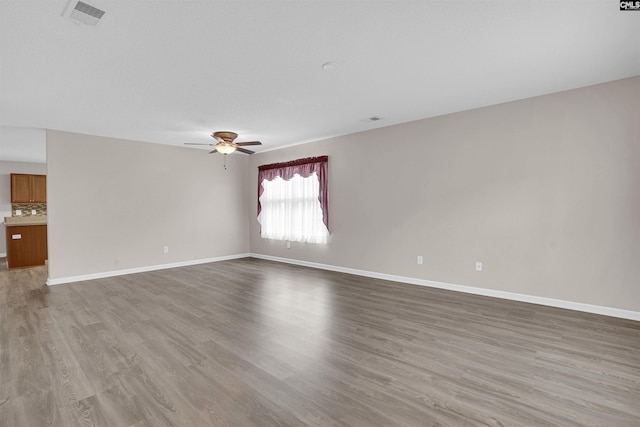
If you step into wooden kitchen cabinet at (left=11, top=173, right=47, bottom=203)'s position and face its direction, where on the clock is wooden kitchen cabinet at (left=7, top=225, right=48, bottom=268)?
wooden kitchen cabinet at (left=7, top=225, right=48, bottom=268) is roughly at 12 o'clock from wooden kitchen cabinet at (left=11, top=173, right=47, bottom=203).

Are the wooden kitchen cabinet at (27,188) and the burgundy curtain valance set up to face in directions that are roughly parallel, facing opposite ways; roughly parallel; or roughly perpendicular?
roughly perpendicular

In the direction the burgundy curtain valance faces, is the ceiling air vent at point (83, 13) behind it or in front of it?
in front

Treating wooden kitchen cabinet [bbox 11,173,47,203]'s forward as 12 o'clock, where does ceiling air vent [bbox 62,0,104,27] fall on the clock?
The ceiling air vent is roughly at 12 o'clock from the wooden kitchen cabinet.

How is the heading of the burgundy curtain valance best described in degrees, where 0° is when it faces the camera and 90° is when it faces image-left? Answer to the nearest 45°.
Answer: approximately 45°

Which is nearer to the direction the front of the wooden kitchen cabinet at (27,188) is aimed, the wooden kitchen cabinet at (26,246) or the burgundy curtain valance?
the wooden kitchen cabinet

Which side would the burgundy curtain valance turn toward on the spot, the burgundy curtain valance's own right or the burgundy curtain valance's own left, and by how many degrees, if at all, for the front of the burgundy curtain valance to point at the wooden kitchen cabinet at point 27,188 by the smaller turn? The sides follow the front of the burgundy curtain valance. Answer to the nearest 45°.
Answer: approximately 45° to the burgundy curtain valance's own right

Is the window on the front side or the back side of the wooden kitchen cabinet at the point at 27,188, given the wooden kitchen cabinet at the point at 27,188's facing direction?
on the front side

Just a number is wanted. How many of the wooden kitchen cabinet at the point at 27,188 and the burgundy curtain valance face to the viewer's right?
0

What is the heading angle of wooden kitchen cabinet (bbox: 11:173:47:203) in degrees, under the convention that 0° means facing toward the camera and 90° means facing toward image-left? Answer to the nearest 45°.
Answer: approximately 0°

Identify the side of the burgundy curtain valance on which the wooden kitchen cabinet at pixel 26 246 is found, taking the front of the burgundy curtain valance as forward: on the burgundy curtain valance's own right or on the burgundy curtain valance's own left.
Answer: on the burgundy curtain valance's own right
